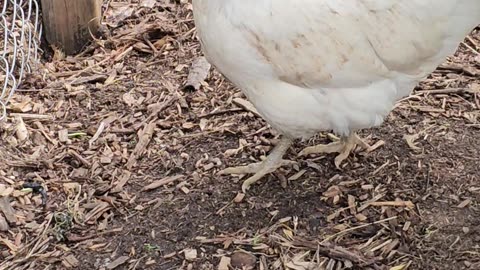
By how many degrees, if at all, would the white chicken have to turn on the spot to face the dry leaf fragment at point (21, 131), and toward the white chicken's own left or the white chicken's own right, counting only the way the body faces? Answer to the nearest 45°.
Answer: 0° — it already faces it

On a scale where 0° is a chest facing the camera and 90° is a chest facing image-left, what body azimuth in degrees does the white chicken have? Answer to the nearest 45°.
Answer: approximately 90°

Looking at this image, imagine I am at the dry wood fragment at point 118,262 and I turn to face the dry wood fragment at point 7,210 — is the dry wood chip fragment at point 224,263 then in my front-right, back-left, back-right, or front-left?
back-right

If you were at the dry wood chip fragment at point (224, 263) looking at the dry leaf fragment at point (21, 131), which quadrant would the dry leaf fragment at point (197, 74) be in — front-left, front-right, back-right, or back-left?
front-right

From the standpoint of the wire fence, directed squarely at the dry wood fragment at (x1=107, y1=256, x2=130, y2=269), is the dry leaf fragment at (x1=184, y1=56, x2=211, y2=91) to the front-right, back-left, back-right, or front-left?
front-left

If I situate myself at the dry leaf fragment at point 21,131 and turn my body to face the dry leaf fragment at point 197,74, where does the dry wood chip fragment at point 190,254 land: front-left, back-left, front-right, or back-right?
front-right

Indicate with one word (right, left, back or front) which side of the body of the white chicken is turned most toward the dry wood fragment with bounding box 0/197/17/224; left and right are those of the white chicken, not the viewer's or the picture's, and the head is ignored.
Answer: front

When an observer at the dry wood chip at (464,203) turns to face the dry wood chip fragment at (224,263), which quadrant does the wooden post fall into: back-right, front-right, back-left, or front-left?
front-right
